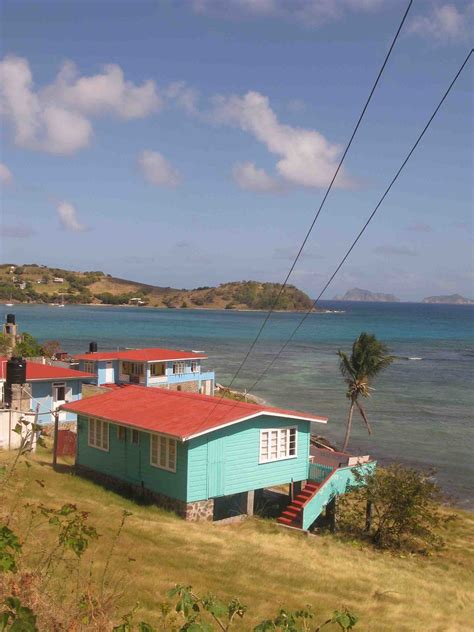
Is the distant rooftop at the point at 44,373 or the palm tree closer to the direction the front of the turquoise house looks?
the palm tree

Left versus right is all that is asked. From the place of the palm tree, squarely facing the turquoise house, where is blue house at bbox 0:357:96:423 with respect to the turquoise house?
right

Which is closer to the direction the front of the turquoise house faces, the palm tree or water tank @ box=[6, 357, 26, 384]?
the palm tree
